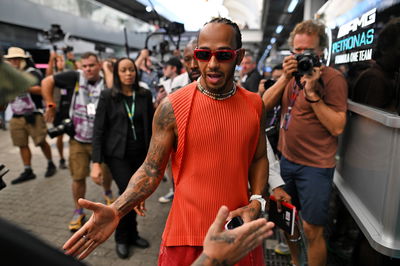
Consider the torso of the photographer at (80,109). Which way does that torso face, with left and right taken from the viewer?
facing the viewer and to the right of the viewer

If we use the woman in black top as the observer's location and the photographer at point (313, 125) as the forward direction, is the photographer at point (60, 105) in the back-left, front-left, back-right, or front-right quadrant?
back-left

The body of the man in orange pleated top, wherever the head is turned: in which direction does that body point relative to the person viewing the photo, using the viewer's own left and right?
facing the viewer

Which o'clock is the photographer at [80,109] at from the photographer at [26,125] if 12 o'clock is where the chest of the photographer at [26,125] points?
the photographer at [80,109] is roughly at 10 o'clock from the photographer at [26,125].

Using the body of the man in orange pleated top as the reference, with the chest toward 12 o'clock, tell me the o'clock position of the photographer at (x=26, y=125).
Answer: The photographer is roughly at 5 o'clock from the man in orange pleated top.

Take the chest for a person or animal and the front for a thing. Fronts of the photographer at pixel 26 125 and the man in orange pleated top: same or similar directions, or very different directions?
same or similar directions

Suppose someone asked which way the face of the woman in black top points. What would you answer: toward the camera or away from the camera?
toward the camera

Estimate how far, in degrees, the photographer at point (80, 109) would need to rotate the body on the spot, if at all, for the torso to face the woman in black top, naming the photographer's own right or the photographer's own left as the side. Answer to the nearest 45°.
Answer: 0° — they already face them

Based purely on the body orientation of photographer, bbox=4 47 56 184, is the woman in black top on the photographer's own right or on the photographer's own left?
on the photographer's own left

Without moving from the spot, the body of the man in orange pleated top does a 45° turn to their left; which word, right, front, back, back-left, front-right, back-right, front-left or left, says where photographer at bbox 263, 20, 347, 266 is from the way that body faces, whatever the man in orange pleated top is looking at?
left

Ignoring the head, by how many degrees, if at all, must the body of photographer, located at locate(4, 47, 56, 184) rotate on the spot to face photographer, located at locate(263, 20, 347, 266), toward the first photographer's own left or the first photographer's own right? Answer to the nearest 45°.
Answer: approximately 90° to the first photographer's own left

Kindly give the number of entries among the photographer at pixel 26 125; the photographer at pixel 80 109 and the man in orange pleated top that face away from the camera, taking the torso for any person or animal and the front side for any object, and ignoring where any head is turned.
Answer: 0

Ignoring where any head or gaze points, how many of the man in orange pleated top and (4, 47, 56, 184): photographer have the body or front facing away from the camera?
0

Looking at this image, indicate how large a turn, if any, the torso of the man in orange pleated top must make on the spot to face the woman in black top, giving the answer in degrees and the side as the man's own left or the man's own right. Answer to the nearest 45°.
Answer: approximately 180°
